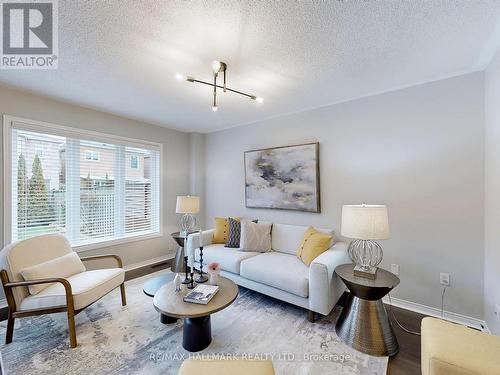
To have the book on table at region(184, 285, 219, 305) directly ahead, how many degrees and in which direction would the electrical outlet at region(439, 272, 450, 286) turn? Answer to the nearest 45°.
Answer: approximately 45° to its right

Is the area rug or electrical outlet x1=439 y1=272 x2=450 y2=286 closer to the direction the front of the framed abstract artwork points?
the area rug

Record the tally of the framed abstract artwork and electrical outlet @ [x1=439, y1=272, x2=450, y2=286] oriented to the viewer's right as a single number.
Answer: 0

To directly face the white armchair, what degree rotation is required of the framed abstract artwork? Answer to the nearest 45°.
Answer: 0° — it already faces it

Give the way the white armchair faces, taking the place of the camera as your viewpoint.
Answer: facing the viewer and to the right of the viewer

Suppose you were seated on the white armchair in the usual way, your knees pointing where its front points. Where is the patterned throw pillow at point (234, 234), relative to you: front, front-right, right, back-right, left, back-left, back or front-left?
front-left

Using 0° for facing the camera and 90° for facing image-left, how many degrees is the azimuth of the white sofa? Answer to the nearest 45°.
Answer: approximately 45°

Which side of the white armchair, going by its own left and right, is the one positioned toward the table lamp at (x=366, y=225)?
front

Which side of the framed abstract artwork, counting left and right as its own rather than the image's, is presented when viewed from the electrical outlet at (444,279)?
left

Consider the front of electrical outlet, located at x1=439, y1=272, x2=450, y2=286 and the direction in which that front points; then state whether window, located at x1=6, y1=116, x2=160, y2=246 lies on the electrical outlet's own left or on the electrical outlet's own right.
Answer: on the electrical outlet's own right

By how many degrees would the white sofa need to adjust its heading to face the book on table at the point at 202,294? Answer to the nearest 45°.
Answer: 0° — it already faces it

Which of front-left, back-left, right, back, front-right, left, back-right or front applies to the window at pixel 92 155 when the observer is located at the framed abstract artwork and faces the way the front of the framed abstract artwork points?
front-right

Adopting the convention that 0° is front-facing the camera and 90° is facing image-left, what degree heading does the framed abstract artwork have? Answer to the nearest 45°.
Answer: approximately 45°

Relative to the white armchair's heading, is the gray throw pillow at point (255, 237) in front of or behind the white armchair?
in front

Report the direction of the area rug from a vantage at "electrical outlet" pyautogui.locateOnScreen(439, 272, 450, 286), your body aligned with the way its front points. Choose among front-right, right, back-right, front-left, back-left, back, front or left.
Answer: front-right
